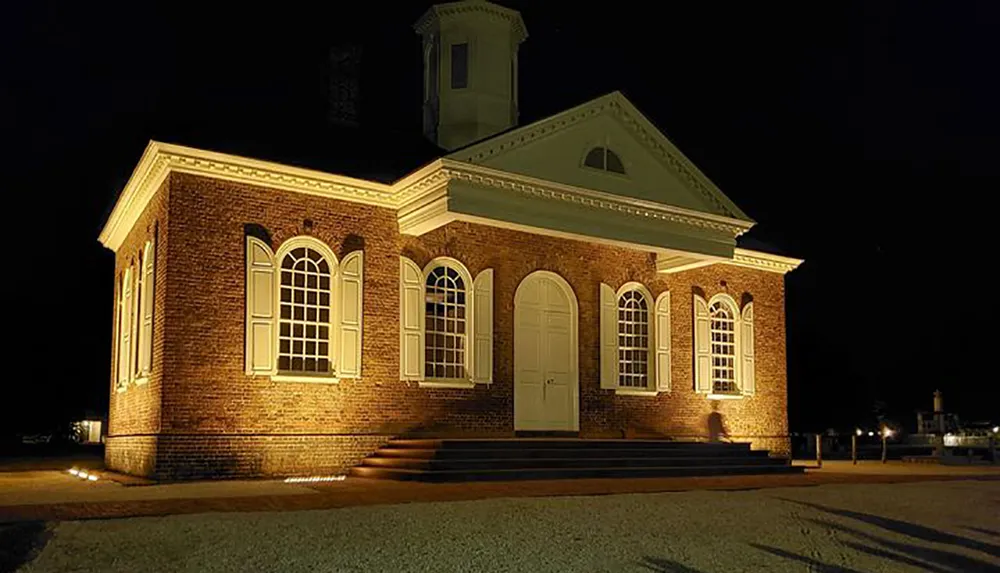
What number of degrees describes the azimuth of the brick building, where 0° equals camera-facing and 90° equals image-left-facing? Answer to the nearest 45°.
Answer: approximately 315°
